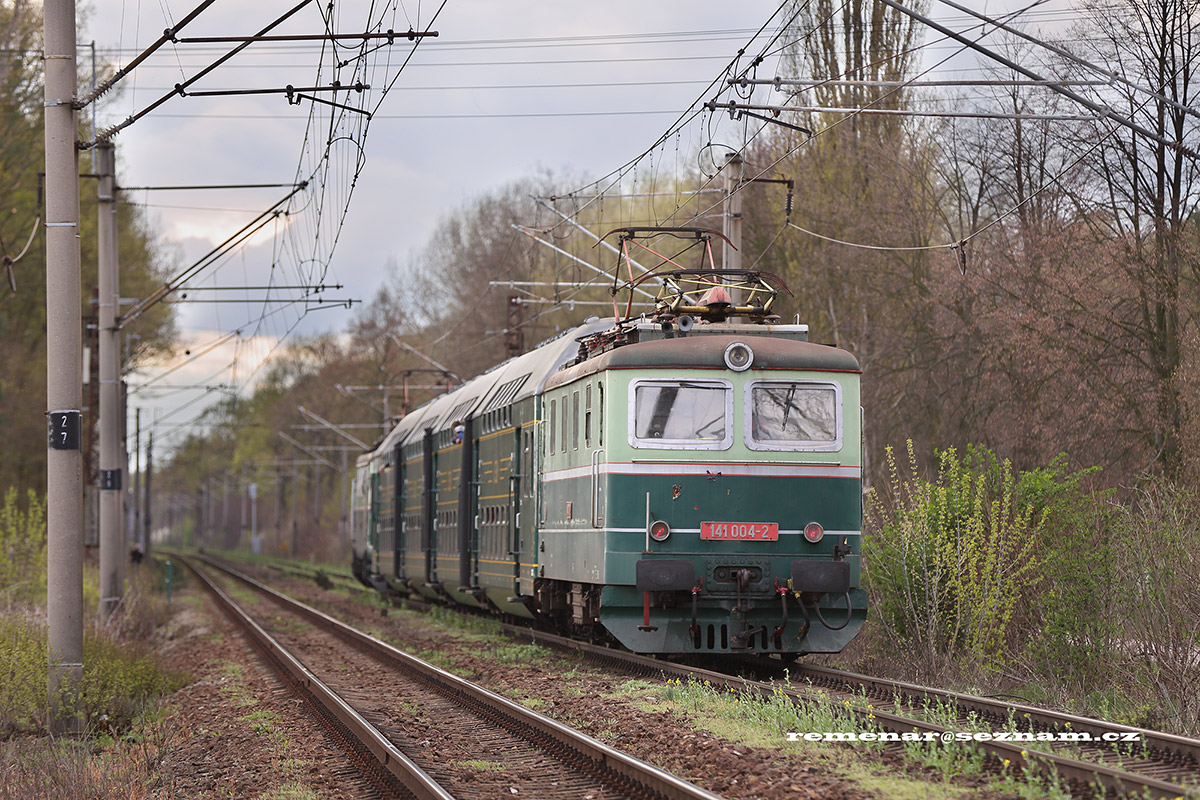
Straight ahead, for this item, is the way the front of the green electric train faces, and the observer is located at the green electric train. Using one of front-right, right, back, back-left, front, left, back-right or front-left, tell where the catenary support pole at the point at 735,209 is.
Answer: back

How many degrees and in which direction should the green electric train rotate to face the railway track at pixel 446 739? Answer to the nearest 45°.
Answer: approximately 45° to its right

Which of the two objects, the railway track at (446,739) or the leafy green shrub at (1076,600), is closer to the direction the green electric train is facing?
the railway track

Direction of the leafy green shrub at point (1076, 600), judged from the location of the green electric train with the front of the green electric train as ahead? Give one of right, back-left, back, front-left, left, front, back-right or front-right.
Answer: left

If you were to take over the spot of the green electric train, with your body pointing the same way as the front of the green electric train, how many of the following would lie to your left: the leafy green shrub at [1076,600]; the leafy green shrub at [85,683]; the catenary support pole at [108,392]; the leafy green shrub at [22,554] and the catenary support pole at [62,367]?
1

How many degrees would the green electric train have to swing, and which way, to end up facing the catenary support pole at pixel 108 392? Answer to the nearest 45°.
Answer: approximately 135° to its right

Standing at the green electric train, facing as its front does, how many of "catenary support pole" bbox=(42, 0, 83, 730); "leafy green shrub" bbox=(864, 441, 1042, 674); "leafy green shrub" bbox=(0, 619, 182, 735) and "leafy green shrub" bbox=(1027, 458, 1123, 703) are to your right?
2

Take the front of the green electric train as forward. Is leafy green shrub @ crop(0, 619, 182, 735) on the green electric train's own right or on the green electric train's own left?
on the green electric train's own right

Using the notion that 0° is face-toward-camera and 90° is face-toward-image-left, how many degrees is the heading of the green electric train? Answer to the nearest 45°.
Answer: approximately 0°

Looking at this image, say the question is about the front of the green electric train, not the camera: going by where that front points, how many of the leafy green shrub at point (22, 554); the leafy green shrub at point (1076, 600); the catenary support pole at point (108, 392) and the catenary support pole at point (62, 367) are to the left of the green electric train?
1
